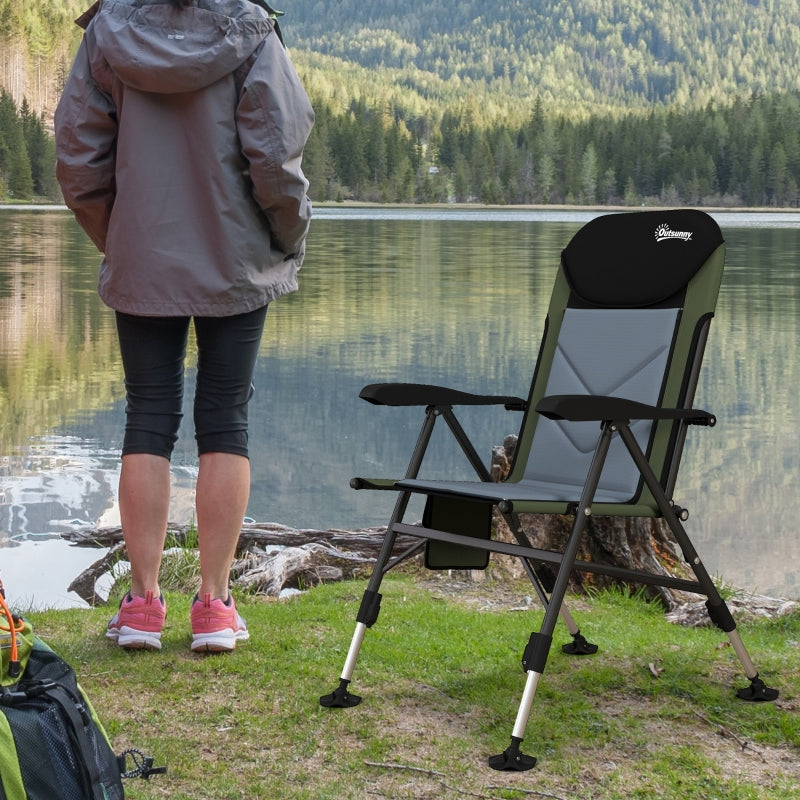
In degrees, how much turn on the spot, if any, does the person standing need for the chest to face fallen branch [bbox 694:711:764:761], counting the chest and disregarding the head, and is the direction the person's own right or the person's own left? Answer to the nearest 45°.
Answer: approximately 135° to the person's own right

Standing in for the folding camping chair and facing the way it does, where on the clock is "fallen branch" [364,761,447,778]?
The fallen branch is roughly at 11 o'clock from the folding camping chair.

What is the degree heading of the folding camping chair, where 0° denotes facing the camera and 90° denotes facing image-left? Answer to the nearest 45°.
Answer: approximately 45°

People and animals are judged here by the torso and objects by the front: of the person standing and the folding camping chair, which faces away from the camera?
the person standing

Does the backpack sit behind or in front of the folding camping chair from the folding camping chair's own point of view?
in front

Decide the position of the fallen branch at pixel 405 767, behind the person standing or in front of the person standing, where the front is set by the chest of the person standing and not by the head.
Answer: behind

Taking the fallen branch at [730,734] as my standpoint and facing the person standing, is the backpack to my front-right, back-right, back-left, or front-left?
front-left

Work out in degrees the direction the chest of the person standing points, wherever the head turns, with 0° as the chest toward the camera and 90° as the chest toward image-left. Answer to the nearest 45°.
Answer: approximately 180°

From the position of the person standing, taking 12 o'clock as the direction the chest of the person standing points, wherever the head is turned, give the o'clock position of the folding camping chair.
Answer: The folding camping chair is roughly at 3 o'clock from the person standing.

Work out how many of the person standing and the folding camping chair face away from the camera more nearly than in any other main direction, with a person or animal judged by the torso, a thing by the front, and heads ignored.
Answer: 1
